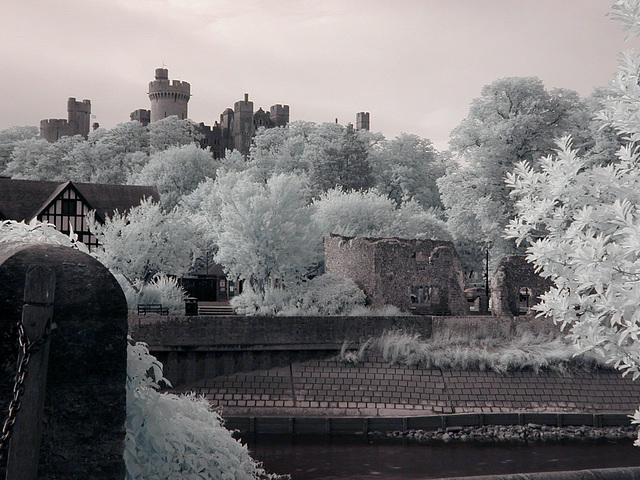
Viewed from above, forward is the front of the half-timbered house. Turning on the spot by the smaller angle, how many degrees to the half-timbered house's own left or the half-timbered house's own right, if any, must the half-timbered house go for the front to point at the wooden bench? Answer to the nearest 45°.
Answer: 0° — it already faces it

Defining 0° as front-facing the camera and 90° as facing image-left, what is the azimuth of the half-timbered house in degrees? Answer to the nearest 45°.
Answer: approximately 0°

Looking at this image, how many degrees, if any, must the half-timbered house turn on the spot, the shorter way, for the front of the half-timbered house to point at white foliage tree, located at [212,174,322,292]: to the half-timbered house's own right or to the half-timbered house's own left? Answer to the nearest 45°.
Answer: approximately 45° to the half-timbered house's own left

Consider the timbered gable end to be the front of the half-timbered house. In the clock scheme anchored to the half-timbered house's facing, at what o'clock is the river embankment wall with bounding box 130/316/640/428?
The river embankment wall is roughly at 11 o'clock from the half-timbered house.

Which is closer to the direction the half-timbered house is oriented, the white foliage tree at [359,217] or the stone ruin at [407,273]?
the stone ruin
